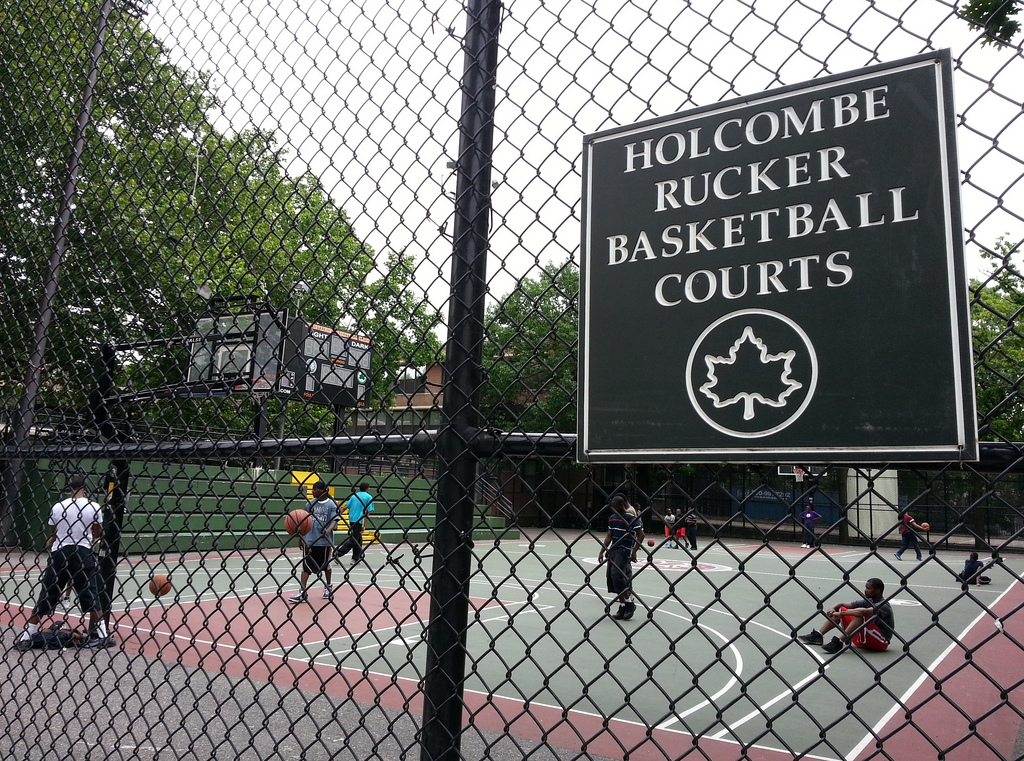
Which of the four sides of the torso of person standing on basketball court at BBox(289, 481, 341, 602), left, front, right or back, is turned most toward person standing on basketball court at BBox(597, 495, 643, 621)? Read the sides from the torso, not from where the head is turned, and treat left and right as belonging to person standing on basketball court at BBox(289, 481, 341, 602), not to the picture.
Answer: left

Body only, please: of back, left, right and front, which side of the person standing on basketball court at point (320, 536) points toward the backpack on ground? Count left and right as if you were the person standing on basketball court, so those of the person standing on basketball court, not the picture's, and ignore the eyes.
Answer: right

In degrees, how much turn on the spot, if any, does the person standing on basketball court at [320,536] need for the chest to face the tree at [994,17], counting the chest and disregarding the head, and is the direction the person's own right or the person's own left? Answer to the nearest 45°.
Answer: approximately 90° to the person's own left

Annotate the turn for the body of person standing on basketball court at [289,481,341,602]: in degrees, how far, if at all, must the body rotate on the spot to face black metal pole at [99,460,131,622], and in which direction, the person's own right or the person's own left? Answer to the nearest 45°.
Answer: approximately 90° to the person's own right

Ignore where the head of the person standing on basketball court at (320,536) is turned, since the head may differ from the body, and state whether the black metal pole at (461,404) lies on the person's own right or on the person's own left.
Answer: on the person's own left

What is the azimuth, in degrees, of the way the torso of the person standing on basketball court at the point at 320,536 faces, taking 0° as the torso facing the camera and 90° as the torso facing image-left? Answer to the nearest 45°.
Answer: approximately 45°
